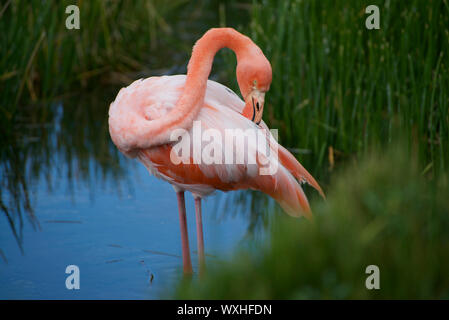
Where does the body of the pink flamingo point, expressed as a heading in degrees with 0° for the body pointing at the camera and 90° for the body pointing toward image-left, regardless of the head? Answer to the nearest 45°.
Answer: approximately 90°
